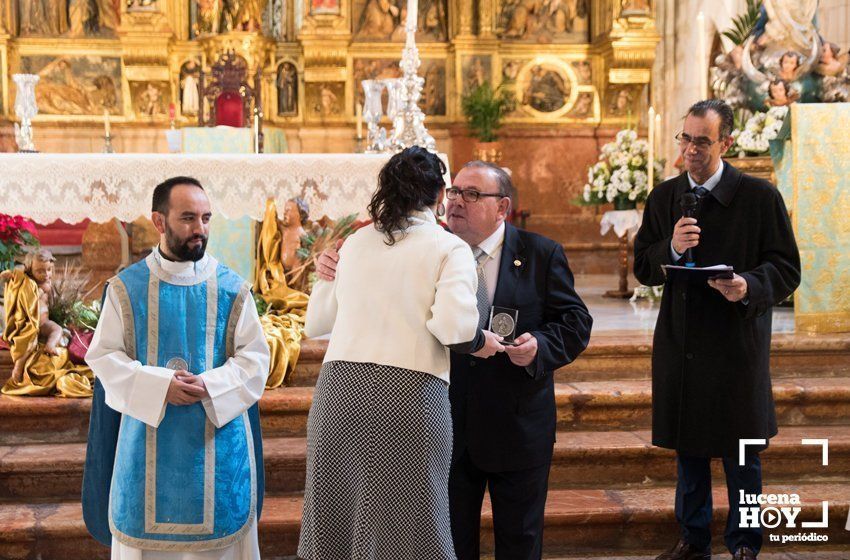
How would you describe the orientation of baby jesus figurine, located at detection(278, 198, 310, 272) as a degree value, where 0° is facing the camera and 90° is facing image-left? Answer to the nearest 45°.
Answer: approximately 45°

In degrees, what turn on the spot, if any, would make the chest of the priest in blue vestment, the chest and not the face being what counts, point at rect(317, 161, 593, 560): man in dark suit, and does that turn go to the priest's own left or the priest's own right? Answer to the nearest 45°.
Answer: approximately 90° to the priest's own left

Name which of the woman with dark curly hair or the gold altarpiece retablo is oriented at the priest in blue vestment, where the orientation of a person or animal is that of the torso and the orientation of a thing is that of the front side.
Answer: the gold altarpiece retablo

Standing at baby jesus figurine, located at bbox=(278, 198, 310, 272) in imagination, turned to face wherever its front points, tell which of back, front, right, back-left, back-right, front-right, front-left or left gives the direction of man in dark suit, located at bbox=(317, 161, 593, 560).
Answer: front-left

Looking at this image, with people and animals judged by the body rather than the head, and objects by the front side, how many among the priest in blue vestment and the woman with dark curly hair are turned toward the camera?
1

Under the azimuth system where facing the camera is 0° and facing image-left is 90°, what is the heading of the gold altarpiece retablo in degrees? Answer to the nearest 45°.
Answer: approximately 0°

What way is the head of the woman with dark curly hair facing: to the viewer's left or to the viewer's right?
to the viewer's right

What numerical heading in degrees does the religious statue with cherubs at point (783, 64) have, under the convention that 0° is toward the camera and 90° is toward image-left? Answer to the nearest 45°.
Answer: approximately 0°
